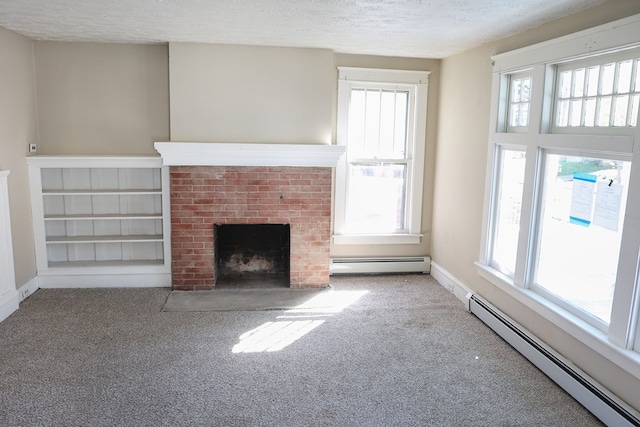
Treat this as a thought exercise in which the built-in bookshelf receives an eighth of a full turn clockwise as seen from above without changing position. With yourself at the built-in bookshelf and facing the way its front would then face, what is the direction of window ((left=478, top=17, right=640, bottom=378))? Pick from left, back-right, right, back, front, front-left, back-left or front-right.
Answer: left

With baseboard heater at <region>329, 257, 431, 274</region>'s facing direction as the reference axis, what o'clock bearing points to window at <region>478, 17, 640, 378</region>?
The window is roughly at 11 o'clock from the baseboard heater.

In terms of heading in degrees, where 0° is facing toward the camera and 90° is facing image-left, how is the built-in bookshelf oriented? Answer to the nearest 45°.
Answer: approximately 0°

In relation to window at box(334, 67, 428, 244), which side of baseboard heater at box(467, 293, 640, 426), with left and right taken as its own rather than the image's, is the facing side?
right

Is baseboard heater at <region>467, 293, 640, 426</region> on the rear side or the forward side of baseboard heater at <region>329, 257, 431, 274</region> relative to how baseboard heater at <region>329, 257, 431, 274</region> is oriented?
on the forward side

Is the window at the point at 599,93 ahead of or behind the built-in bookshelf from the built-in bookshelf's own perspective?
ahead

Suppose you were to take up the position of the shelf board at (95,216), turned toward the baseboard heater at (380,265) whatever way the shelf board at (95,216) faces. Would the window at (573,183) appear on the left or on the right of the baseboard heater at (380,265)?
right

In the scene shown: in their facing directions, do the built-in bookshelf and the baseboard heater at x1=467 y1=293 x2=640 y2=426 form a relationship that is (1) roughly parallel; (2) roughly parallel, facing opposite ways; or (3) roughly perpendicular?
roughly perpendicular

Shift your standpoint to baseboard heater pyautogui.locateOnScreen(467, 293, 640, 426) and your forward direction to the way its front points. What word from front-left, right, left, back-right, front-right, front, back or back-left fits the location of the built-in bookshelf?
front-right

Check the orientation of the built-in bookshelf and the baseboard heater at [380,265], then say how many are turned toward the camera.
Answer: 2

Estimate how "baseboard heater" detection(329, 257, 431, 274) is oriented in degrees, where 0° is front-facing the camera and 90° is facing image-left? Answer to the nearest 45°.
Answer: approximately 0°

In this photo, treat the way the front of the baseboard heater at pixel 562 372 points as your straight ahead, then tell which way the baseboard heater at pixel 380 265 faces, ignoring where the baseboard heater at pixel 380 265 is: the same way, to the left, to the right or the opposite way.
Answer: to the left
